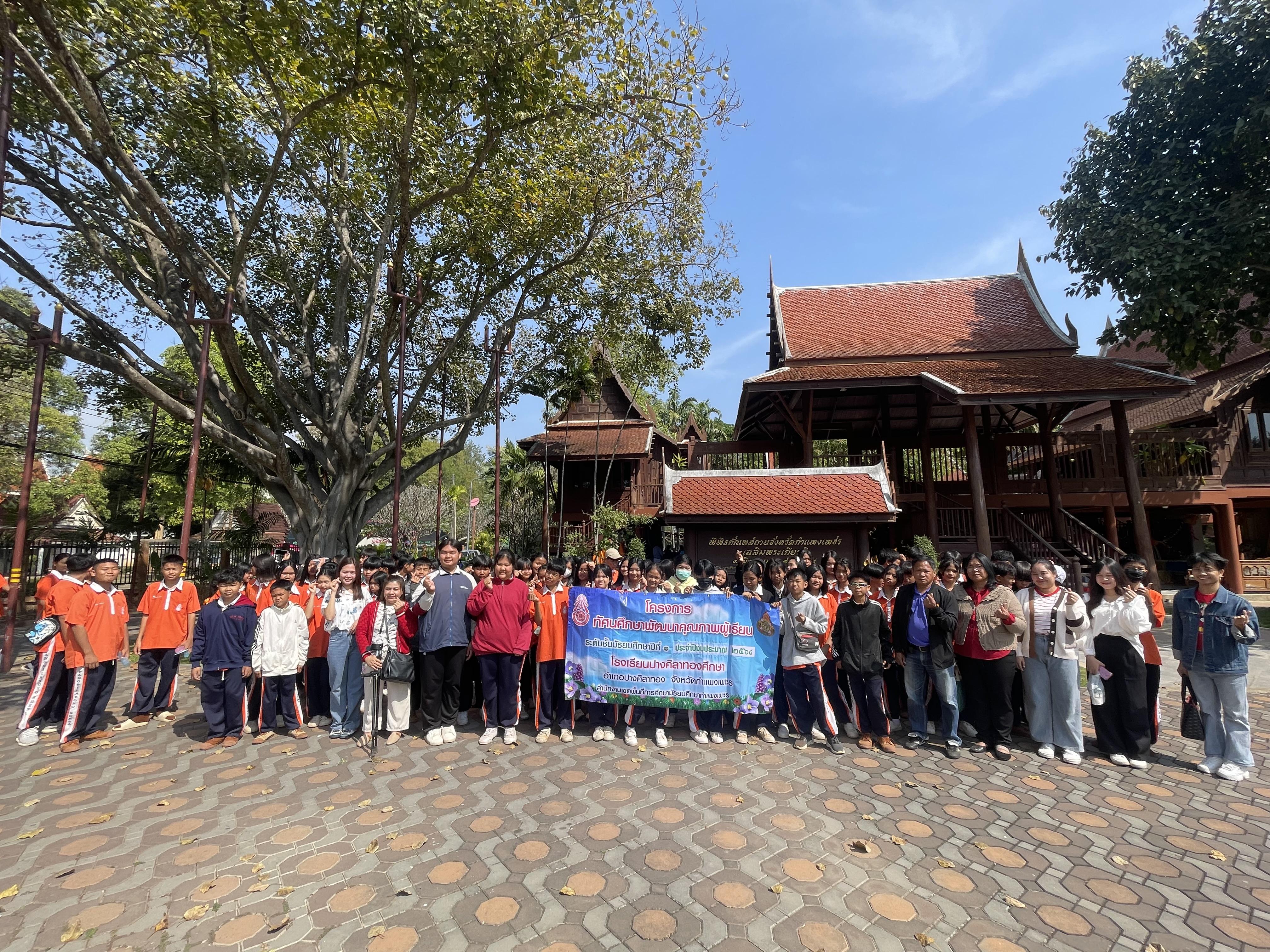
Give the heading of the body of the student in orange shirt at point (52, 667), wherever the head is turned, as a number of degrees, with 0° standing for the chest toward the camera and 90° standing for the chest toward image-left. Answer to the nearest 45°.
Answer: approximately 315°

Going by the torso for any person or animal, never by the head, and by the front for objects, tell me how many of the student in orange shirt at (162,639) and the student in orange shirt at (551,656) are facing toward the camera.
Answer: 2

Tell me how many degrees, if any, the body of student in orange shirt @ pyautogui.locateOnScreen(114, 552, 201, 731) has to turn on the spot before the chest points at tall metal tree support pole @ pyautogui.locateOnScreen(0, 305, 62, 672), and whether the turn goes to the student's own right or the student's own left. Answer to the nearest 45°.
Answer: approximately 135° to the student's own right

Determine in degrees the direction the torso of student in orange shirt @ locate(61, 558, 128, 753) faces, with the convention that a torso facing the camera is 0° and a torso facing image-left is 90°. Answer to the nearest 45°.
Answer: approximately 315°

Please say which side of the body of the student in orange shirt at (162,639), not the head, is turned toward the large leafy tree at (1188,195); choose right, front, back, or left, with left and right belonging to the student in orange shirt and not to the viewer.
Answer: left
